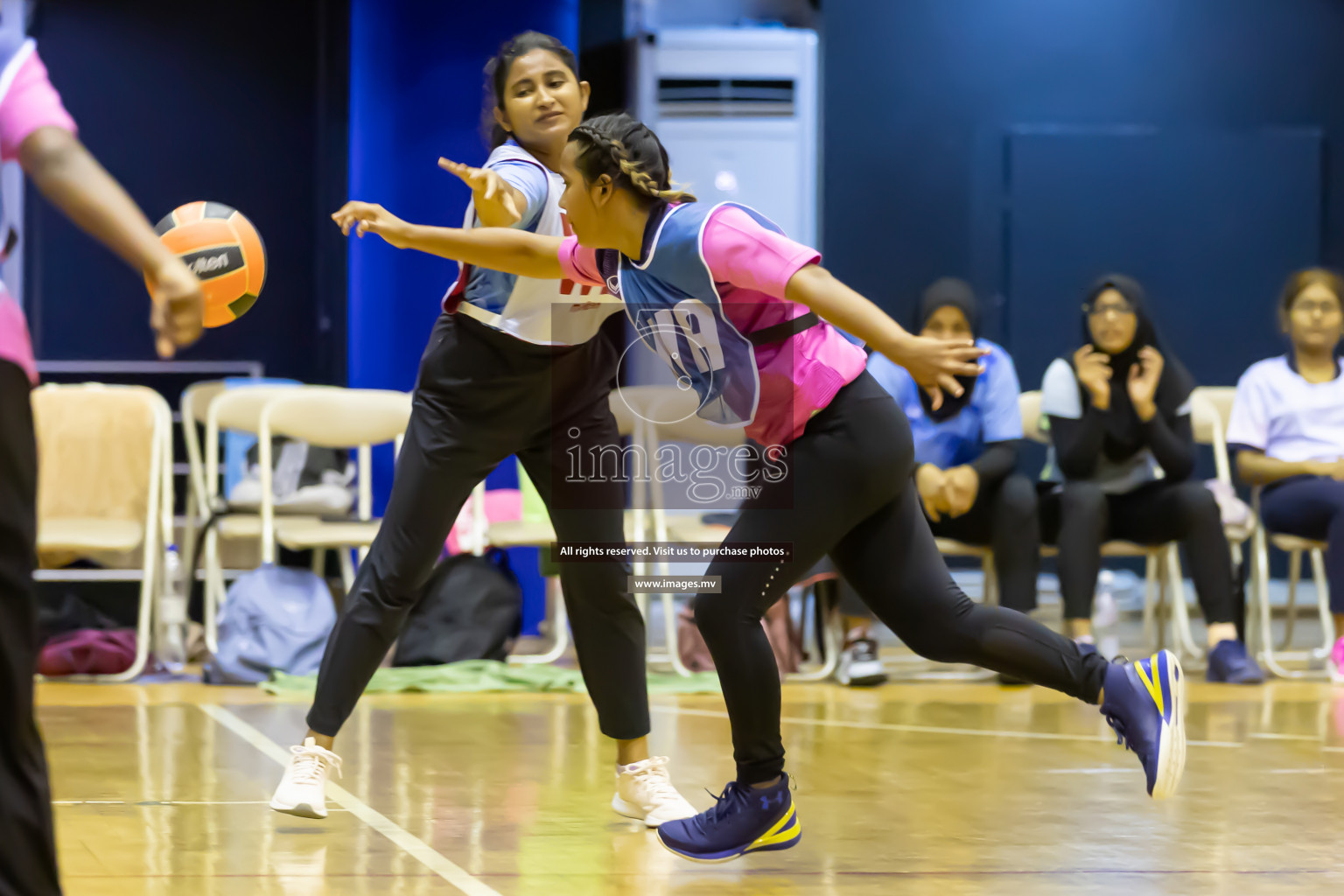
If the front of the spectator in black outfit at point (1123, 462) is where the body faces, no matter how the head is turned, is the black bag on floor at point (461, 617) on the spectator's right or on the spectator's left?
on the spectator's right

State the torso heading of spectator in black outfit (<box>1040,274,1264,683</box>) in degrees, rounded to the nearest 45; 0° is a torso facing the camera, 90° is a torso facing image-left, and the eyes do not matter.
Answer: approximately 0°

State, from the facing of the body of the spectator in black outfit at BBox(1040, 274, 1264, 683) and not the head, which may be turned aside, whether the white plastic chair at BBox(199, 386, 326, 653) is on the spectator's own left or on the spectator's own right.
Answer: on the spectator's own right

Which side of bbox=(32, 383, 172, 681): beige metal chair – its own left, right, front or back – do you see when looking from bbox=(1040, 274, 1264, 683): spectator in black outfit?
left

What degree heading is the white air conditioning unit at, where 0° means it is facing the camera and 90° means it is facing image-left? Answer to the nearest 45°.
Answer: approximately 0°

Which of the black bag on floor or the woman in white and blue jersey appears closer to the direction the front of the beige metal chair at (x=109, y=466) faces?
the woman in white and blue jersey
